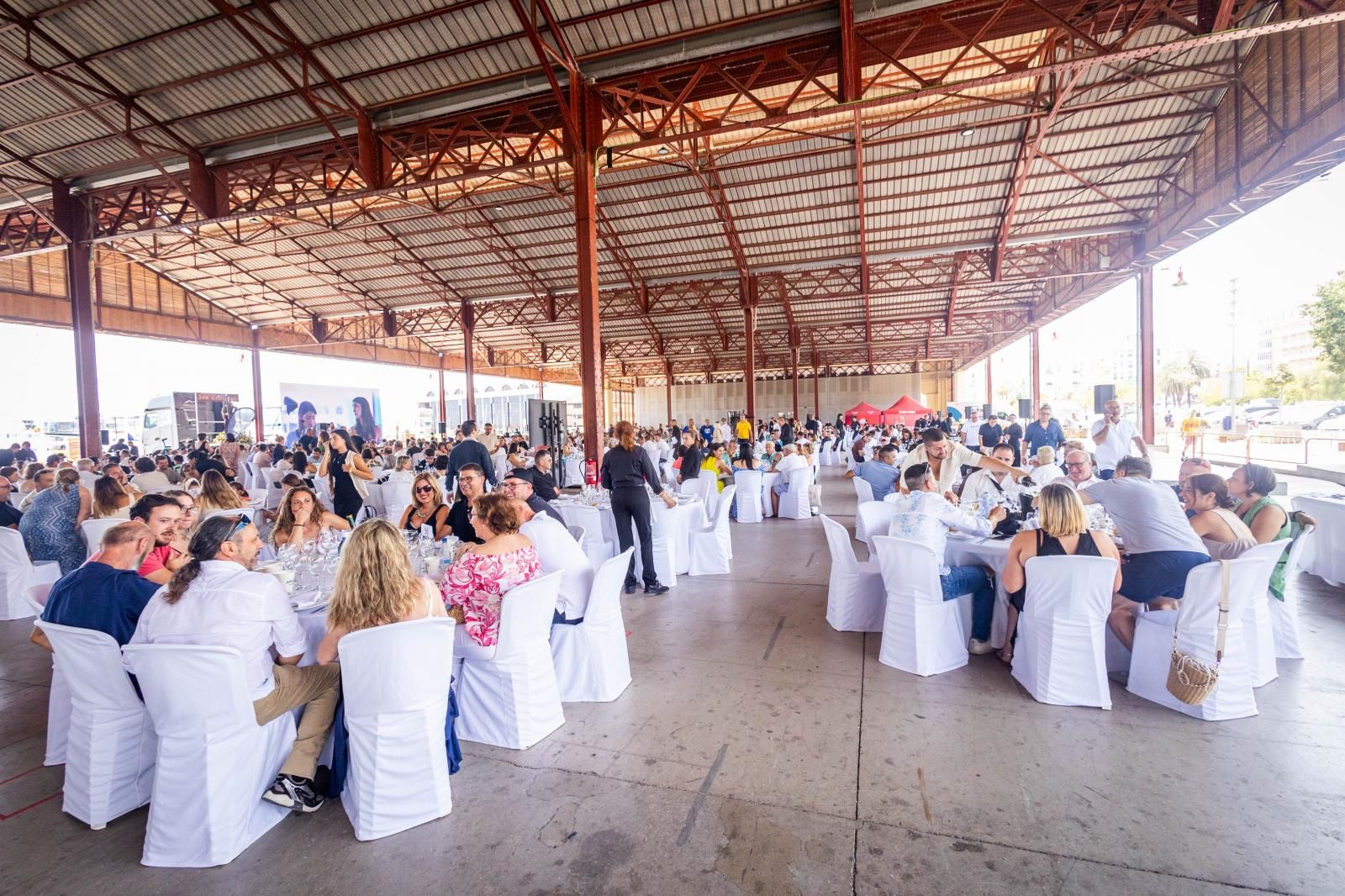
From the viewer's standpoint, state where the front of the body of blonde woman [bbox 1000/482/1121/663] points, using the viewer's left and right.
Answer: facing away from the viewer

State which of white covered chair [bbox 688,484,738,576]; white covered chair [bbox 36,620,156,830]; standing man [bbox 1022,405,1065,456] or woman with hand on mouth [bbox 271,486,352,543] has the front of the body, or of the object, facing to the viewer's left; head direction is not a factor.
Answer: white covered chair [bbox 688,484,738,576]

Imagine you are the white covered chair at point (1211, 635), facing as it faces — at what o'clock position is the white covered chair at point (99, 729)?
the white covered chair at point (99, 729) is roughly at 9 o'clock from the white covered chair at point (1211, 635).

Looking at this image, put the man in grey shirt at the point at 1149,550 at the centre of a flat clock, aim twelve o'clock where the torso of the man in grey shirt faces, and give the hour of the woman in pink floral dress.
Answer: The woman in pink floral dress is roughly at 9 o'clock from the man in grey shirt.

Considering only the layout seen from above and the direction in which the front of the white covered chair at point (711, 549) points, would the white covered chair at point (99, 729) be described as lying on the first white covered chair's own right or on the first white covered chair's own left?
on the first white covered chair's own left

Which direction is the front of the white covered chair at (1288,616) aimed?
to the viewer's left

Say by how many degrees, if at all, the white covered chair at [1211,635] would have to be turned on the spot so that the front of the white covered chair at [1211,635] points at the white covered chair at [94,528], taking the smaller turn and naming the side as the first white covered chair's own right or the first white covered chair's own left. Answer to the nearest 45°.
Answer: approximately 90° to the first white covered chair's own left

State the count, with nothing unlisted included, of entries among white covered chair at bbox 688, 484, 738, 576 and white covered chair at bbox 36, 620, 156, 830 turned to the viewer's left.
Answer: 1

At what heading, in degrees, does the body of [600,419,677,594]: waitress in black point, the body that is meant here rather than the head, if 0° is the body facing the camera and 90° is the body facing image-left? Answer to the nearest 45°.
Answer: approximately 180°

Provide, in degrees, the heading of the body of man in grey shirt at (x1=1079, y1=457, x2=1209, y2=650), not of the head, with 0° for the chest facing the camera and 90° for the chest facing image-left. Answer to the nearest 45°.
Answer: approximately 135°

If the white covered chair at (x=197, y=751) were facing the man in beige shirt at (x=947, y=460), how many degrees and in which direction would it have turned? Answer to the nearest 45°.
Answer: approximately 45° to its right

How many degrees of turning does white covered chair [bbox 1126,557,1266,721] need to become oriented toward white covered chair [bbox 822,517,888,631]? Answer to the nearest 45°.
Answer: approximately 45° to its left

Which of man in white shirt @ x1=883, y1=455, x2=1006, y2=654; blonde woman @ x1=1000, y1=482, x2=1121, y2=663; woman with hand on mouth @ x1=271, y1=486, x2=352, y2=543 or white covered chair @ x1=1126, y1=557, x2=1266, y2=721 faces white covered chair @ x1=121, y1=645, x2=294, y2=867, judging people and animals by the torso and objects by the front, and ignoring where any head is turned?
the woman with hand on mouth
